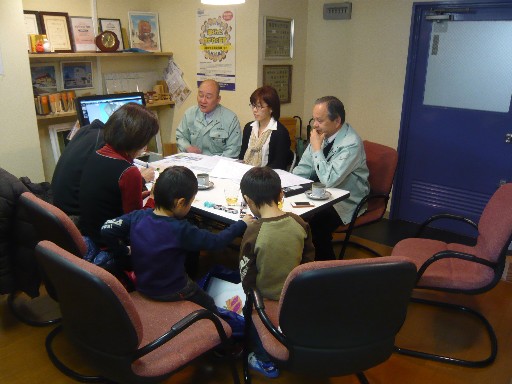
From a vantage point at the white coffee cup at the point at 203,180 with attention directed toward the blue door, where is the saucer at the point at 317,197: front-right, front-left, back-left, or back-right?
front-right

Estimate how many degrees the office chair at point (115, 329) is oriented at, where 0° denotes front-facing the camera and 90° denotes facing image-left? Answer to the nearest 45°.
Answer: approximately 225°

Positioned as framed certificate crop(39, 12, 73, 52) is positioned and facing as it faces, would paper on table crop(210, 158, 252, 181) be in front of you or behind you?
in front

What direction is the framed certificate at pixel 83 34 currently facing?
toward the camera

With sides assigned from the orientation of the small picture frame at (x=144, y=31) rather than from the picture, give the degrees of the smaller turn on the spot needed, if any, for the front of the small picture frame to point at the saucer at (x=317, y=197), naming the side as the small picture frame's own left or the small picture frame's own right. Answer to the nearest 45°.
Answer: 0° — it already faces it

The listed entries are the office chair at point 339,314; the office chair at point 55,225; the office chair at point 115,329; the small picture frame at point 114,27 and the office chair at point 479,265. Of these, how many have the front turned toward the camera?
1

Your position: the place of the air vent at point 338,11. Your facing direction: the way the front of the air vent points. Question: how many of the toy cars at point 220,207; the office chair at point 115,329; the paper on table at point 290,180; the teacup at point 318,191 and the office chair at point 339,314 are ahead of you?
5

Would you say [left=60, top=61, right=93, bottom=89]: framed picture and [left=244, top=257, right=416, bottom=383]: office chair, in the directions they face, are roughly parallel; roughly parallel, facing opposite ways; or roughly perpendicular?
roughly parallel, facing opposite ways

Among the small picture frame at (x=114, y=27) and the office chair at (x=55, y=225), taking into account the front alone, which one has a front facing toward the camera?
the small picture frame

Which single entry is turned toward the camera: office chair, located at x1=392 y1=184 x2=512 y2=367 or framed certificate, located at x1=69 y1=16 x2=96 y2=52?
the framed certificate

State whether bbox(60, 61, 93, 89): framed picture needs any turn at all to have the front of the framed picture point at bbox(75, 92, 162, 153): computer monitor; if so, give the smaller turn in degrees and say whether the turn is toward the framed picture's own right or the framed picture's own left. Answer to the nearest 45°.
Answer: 0° — it already faces it

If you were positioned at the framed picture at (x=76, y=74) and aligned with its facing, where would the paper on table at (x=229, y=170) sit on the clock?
The paper on table is roughly at 11 o'clock from the framed picture.

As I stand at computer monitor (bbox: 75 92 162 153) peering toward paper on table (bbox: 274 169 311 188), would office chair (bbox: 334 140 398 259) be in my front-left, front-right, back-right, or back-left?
front-left

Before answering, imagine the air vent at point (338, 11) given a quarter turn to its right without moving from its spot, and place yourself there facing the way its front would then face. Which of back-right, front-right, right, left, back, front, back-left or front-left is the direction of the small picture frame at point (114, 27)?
front

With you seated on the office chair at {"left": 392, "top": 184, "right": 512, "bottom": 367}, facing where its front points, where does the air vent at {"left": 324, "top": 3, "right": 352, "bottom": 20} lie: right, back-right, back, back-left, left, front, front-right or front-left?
front-right

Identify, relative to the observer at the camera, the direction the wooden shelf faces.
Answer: facing the viewer

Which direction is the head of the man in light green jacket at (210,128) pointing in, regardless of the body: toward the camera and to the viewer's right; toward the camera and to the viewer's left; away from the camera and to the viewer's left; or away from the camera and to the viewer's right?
toward the camera and to the viewer's left

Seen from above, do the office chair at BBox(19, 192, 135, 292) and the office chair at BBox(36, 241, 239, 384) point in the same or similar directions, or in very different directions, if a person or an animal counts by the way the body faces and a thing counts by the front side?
same or similar directions

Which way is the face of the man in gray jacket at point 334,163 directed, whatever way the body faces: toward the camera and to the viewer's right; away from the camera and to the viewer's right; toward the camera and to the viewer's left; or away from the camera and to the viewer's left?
toward the camera and to the viewer's left

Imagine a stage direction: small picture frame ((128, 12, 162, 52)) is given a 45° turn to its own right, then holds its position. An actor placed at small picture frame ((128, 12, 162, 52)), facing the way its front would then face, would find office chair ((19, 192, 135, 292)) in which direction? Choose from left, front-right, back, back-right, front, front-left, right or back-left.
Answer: front-left
